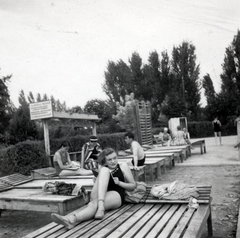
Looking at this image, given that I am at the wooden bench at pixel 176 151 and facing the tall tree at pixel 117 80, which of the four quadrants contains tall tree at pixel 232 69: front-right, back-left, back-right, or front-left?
front-right

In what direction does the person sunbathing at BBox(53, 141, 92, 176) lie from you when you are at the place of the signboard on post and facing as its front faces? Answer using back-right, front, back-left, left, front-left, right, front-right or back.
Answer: front

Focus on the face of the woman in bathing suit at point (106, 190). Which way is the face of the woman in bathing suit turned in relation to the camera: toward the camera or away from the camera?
toward the camera

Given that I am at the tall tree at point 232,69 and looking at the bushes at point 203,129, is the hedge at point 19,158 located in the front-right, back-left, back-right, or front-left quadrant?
front-left

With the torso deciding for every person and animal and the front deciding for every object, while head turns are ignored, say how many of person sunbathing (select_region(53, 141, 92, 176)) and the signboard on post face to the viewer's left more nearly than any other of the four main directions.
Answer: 0

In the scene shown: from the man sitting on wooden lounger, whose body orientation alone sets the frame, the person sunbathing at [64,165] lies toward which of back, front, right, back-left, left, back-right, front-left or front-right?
front

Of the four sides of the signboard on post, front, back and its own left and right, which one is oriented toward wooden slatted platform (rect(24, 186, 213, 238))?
front

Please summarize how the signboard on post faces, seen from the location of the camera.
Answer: facing the viewer

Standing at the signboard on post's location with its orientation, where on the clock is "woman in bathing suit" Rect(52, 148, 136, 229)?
The woman in bathing suit is roughly at 12 o'clock from the signboard on post.

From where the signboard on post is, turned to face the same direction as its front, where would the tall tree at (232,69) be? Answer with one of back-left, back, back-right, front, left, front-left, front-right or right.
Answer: back-left

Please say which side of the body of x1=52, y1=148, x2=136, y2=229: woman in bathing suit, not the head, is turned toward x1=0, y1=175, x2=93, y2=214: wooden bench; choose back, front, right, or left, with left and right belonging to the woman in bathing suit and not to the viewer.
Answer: right
